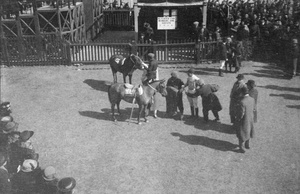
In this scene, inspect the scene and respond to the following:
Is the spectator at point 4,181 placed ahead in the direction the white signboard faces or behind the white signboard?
ahead

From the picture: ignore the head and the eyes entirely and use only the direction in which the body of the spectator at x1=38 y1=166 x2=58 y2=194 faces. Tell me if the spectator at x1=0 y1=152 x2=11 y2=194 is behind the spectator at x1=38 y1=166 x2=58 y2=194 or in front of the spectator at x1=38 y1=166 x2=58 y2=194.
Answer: behind

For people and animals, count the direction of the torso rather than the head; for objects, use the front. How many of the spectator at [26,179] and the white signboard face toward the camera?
1

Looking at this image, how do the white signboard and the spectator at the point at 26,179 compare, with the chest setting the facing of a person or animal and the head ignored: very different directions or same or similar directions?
very different directions

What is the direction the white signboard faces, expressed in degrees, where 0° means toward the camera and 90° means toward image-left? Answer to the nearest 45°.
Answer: approximately 0°

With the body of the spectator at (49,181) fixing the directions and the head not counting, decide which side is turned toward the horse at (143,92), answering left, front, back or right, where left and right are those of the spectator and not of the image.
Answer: front

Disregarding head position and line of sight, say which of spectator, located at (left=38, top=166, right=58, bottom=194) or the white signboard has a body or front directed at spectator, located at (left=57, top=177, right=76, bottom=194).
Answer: the white signboard

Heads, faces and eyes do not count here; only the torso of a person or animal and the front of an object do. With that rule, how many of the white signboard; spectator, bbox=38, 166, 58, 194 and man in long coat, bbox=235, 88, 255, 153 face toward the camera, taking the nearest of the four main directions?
1

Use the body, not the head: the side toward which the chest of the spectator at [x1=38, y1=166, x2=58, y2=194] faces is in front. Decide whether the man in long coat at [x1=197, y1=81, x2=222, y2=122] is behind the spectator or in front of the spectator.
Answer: in front

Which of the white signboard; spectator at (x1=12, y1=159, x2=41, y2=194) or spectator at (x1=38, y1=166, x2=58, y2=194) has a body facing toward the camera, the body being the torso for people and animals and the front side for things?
the white signboard

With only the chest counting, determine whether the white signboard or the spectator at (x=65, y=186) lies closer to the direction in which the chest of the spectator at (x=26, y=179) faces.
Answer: the white signboard

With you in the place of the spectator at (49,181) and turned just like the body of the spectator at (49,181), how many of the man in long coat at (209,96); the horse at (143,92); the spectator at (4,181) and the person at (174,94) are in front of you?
3

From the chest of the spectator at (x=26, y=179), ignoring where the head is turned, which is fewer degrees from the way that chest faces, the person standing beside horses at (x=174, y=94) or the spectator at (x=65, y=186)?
the person standing beside horses

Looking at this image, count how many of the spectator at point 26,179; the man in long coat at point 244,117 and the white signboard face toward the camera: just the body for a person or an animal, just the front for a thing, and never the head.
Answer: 1
